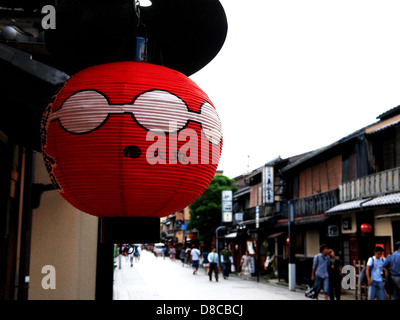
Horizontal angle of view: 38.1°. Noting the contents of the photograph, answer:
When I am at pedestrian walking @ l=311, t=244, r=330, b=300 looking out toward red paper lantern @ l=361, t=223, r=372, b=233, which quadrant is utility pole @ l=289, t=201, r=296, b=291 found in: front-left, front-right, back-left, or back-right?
front-left

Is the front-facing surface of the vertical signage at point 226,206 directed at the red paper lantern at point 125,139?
yes

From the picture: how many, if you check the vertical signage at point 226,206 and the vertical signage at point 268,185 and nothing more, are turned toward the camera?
2

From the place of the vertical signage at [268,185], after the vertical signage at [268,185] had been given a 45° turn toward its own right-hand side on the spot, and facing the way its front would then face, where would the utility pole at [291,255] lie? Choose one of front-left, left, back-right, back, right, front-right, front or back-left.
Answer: front-left

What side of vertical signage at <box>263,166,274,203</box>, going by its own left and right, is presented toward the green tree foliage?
back

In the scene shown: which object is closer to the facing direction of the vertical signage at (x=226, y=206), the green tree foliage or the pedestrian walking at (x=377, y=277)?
the pedestrian walking

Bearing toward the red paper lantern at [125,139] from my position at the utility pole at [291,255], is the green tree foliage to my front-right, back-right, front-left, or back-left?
back-right

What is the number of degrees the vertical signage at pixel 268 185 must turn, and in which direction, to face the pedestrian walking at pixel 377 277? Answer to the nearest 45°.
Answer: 0° — it already faces them

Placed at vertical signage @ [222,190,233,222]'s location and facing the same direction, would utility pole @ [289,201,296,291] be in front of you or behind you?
in front

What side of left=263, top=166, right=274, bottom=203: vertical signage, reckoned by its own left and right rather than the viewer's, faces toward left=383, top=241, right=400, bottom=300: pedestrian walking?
front

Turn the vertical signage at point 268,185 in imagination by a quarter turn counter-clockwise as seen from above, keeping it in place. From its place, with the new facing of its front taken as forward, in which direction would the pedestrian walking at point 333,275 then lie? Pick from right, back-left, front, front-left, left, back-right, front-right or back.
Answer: right

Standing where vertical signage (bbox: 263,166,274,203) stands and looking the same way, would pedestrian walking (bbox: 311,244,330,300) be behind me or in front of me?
in front

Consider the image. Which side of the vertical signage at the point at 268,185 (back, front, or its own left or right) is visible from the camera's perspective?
front

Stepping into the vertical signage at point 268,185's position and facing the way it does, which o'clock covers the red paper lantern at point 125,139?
The red paper lantern is roughly at 12 o'clock from the vertical signage.
